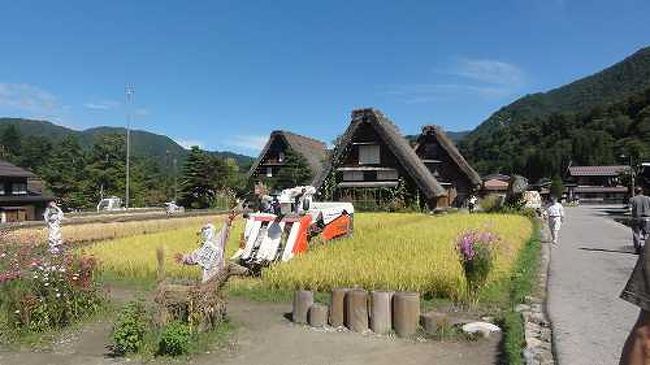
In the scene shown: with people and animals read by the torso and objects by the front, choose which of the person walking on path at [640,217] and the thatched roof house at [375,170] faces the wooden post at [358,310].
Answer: the thatched roof house

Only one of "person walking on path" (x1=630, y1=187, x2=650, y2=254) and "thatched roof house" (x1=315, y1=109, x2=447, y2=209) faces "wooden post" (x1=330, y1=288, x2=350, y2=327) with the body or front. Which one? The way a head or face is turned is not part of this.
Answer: the thatched roof house

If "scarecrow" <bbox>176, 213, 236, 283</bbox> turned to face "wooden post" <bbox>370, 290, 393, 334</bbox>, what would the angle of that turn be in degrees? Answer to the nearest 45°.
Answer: approximately 45° to its left

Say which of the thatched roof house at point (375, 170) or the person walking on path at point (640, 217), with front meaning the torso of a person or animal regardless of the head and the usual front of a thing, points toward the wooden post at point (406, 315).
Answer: the thatched roof house

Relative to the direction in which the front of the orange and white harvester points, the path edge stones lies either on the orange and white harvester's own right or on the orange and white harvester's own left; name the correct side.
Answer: on the orange and white harvester's own left

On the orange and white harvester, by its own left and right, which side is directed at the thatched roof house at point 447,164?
back

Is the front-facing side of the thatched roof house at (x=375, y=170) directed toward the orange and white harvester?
yes

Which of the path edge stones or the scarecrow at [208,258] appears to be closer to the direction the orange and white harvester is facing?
the scarecrow
